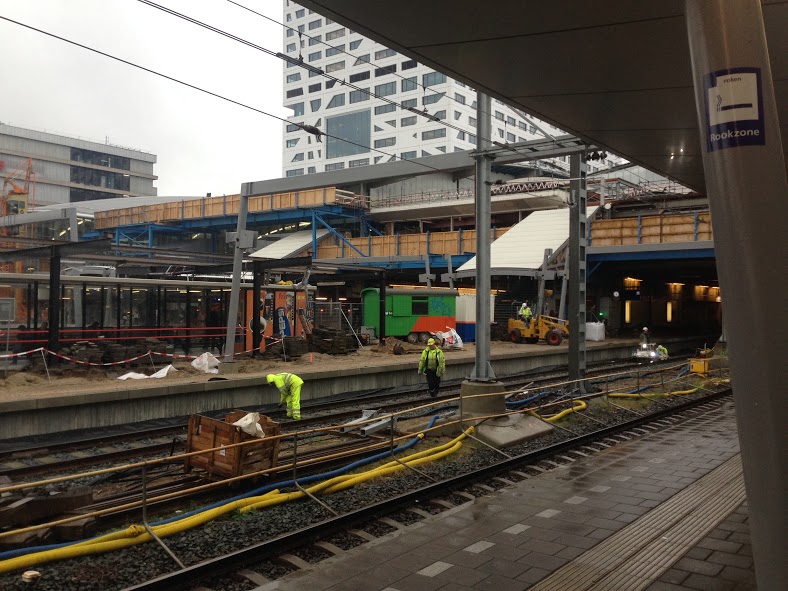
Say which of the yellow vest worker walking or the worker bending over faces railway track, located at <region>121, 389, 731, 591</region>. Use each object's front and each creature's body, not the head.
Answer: the yellow vest worker walking

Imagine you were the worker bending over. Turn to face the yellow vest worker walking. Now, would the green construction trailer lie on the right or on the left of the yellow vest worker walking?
left

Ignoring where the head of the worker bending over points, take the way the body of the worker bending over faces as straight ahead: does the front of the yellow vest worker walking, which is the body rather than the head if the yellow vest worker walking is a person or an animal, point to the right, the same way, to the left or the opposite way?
to the left

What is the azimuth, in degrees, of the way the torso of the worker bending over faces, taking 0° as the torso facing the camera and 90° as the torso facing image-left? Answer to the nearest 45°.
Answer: approximately 90°

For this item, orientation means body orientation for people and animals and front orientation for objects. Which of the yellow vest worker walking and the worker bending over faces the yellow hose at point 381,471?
the yellow vest worker walking

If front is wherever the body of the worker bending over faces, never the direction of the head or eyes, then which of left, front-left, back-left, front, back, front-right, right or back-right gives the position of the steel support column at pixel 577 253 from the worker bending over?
back

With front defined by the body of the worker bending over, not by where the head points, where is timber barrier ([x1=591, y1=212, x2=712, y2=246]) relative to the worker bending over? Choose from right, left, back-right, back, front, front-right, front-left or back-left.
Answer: back-right

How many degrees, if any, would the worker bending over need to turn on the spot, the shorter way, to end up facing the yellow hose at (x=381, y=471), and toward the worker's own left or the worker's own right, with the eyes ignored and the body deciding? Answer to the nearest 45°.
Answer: approximately 90° to the worker's own left

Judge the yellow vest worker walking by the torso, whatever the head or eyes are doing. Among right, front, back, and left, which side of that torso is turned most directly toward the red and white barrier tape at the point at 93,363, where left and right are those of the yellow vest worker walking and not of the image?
right

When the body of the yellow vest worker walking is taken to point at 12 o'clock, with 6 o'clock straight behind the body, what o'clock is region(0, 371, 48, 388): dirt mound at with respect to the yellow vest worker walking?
The dirt mound is roughly at 3 o'clock from the yellow vest worker walking.

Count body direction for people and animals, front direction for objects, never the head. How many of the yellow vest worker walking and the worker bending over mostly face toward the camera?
1

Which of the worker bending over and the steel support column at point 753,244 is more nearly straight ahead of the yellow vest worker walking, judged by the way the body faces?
the steel support column
